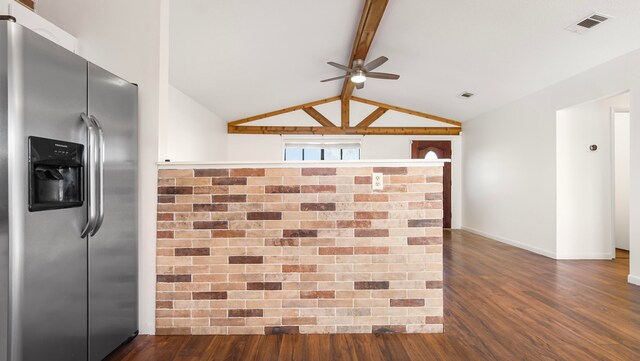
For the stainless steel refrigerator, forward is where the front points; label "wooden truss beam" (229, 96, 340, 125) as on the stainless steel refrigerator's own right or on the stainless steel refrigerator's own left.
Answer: on the stainless steel refrigerator's own left

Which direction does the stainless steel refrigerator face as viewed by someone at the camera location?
facing the viewer and to the right of the viewer

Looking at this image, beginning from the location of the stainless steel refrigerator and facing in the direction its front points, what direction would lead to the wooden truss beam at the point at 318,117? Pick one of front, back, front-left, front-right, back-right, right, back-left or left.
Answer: left

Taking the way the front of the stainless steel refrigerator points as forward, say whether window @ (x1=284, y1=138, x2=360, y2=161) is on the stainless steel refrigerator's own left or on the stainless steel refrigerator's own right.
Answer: on the stainless steel refrigerator's own left

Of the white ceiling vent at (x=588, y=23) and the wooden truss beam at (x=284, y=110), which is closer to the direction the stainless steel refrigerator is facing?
the white ceiling vent

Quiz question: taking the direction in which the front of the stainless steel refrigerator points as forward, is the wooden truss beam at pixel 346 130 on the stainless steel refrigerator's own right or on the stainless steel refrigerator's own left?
on the stainless steel refrigerator's own left

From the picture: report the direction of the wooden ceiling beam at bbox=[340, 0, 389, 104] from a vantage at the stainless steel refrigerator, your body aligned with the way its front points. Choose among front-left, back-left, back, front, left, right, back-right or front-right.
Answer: front-left

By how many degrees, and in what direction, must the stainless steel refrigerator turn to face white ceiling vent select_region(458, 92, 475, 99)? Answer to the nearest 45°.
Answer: approximately 45° to its left

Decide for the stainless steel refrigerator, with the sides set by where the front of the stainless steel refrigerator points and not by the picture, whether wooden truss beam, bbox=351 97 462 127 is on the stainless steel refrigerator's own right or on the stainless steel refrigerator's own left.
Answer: on the stainless steel refrigerator's own left
